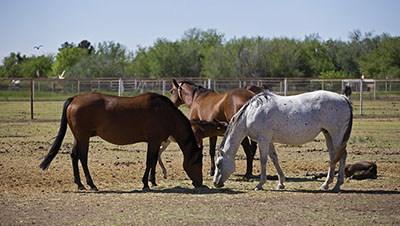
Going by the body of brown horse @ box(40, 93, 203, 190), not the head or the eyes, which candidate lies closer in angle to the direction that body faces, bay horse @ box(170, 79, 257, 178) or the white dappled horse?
the white dappled horse

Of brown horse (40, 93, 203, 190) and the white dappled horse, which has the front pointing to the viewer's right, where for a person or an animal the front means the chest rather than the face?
the brown horse

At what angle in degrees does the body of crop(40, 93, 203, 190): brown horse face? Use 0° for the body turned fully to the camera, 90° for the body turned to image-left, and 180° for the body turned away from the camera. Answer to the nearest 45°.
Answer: approximately 270°

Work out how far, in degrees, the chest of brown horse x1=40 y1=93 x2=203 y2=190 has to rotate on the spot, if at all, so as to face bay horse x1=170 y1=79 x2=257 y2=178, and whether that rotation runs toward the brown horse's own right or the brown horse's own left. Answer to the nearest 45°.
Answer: approximately 45° to the brown horse's own left

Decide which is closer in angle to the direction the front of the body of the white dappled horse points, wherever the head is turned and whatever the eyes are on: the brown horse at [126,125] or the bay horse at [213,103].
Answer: the brown horse

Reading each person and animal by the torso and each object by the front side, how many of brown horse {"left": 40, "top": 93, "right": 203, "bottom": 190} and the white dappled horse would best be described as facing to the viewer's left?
1

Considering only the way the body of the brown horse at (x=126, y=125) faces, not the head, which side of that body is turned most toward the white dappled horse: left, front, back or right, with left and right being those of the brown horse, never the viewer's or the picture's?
front

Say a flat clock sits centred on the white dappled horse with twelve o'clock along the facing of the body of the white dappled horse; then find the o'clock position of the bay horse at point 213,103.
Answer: The bay horse is roughly at 2 o'clock from the white dappled horse.

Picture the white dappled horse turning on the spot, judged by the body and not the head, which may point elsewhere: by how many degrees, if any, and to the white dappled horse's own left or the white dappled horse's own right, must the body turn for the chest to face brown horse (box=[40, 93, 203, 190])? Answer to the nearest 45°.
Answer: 0° — it already faces it

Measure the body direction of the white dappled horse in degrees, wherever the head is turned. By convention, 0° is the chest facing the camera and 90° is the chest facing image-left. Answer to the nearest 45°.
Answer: approximately 90°

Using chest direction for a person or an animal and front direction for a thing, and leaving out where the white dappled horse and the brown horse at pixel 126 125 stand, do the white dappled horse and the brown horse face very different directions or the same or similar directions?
very different directions
